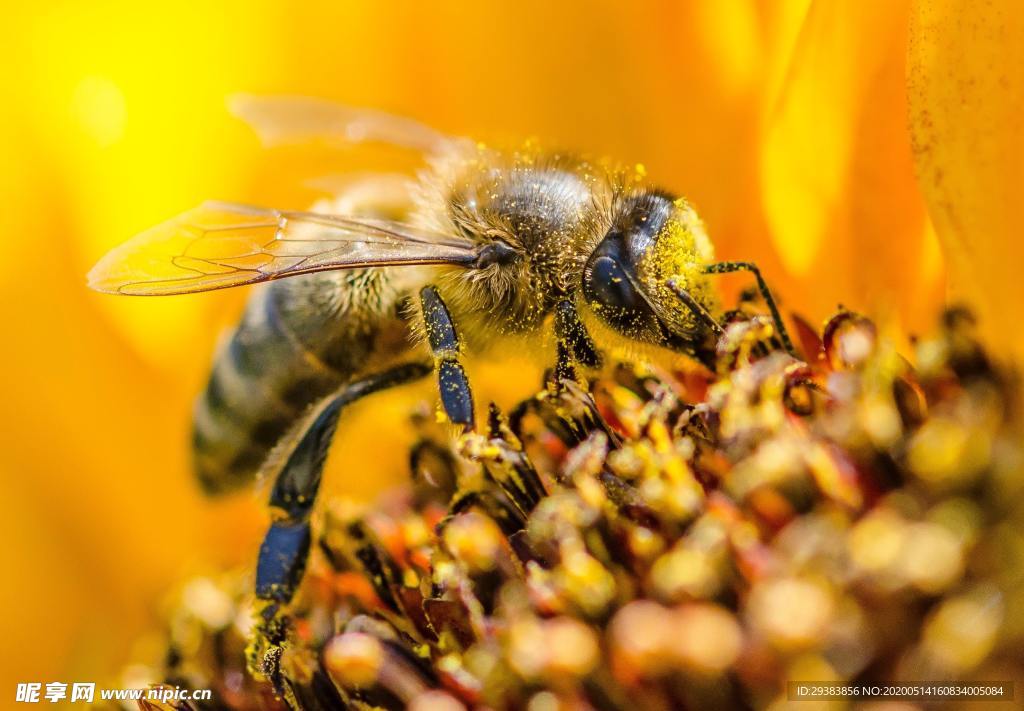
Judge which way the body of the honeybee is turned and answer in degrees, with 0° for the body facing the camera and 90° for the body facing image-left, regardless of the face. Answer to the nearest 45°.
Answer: approximately 270°
